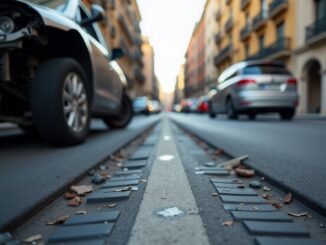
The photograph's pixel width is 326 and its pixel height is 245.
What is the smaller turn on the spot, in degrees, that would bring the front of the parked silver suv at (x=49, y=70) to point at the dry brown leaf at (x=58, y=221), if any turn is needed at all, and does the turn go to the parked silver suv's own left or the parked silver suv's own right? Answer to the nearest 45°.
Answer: approximately 45° to the parked silver suv's own left

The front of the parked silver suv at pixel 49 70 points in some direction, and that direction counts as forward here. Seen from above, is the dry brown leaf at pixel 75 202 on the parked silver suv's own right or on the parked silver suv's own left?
on the parked silver suv's own left

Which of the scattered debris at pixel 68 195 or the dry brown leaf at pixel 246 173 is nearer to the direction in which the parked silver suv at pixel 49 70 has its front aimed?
the scattered debris

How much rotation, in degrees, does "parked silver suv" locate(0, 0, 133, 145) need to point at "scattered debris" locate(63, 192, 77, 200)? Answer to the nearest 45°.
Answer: approximately 45° to its left

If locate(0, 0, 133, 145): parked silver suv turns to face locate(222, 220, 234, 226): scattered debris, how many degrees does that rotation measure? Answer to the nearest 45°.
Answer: approximately 45° to its left

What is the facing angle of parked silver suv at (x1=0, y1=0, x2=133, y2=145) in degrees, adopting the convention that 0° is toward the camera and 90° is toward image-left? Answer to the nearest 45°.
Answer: approximately 45°

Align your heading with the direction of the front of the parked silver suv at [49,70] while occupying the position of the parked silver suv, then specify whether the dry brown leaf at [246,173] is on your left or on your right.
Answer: on your left

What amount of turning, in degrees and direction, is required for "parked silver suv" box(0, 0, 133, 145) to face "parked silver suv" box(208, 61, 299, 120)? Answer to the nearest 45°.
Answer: approximately 180°

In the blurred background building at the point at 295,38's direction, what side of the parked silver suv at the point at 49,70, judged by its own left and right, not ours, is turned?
back

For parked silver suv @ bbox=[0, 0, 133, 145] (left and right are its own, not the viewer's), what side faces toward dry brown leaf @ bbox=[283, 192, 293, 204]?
left

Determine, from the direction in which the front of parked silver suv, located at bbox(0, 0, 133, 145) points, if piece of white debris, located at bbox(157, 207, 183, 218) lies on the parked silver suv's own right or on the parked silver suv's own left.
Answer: on the parked silver suv's own left

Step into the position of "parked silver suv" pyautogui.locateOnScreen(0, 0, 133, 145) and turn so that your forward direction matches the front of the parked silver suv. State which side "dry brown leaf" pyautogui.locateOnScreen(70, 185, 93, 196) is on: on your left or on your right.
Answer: on your left
